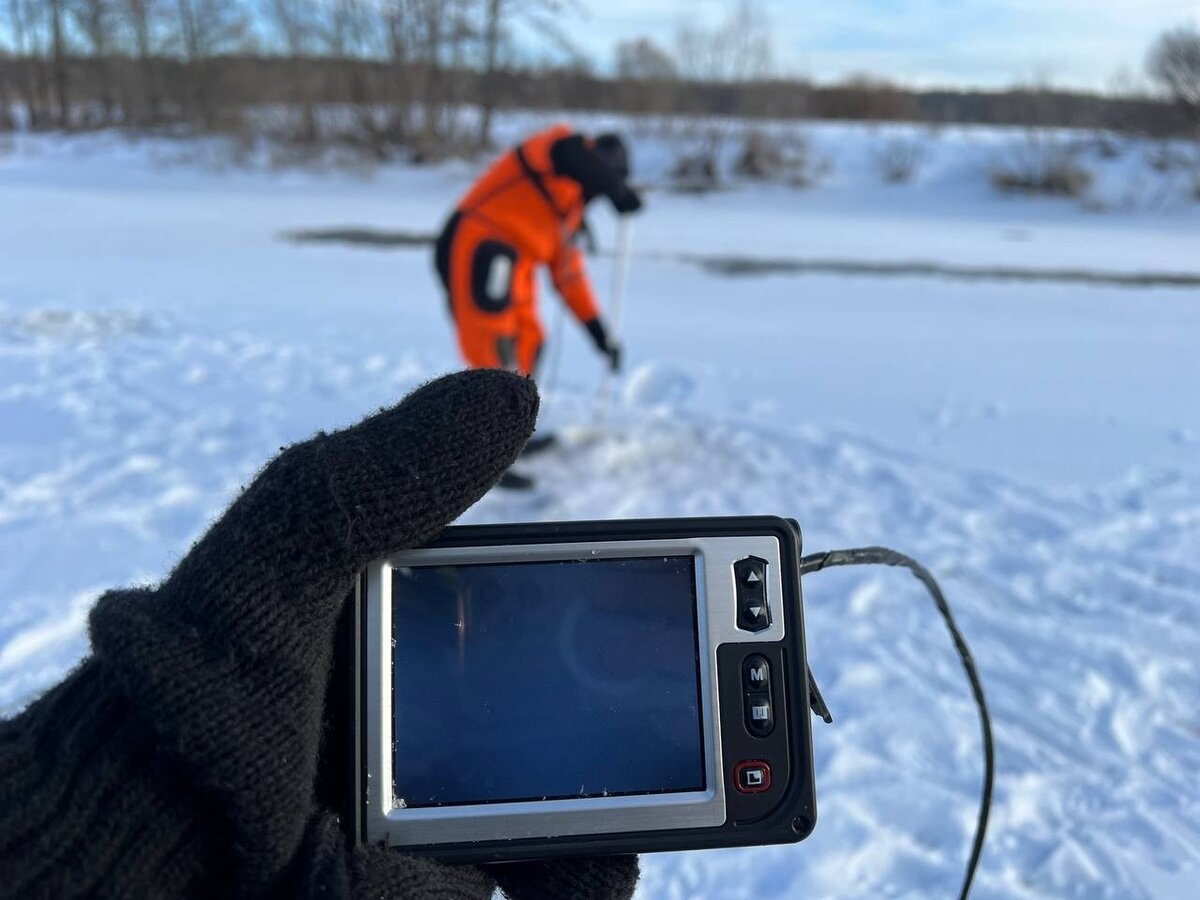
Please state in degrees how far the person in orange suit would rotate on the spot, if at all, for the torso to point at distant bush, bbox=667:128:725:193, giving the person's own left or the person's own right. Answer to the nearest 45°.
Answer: approximately 90° to the person's own left

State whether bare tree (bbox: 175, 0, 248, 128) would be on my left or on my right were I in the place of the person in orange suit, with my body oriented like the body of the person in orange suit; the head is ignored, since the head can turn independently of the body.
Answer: on my left

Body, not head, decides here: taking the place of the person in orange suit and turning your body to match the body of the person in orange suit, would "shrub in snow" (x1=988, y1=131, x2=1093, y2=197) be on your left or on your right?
on your left

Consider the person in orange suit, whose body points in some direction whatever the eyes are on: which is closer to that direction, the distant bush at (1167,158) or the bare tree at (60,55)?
the distant bush

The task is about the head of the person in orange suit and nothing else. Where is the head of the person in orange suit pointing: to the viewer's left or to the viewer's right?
to the viewer's right

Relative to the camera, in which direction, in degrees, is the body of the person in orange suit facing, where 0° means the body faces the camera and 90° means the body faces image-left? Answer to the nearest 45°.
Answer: approximately 270°

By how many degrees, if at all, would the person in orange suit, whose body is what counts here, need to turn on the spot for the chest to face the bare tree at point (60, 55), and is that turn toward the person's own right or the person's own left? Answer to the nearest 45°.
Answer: approximately 135° to the person's own left

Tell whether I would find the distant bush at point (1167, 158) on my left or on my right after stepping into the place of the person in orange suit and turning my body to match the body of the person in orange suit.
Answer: on my left

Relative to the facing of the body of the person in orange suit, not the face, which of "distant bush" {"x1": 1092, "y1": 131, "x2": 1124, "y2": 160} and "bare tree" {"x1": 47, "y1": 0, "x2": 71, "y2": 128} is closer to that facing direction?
the distant bush
